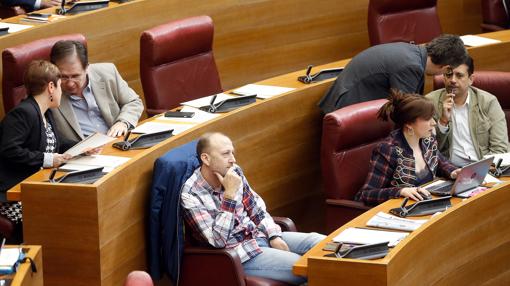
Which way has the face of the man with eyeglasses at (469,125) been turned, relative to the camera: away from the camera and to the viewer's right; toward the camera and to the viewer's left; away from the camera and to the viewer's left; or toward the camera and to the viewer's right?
toward the camera and to the viewer's left

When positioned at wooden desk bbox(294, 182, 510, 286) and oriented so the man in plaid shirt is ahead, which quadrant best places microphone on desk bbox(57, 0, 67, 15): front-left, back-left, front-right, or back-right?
front-right

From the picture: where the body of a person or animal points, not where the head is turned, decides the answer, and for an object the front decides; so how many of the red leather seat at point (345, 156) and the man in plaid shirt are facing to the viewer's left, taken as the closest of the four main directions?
0

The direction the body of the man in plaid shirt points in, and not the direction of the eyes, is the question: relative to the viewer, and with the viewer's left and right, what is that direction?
facing the viewer and to the right of the viewer

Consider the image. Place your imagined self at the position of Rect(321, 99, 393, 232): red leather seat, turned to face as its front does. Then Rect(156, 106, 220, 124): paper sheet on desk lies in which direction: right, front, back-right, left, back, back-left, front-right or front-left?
back-right

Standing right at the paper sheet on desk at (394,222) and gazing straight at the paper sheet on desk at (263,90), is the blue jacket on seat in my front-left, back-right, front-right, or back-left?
front-left

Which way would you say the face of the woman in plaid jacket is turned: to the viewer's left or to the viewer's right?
to the viewer's right
